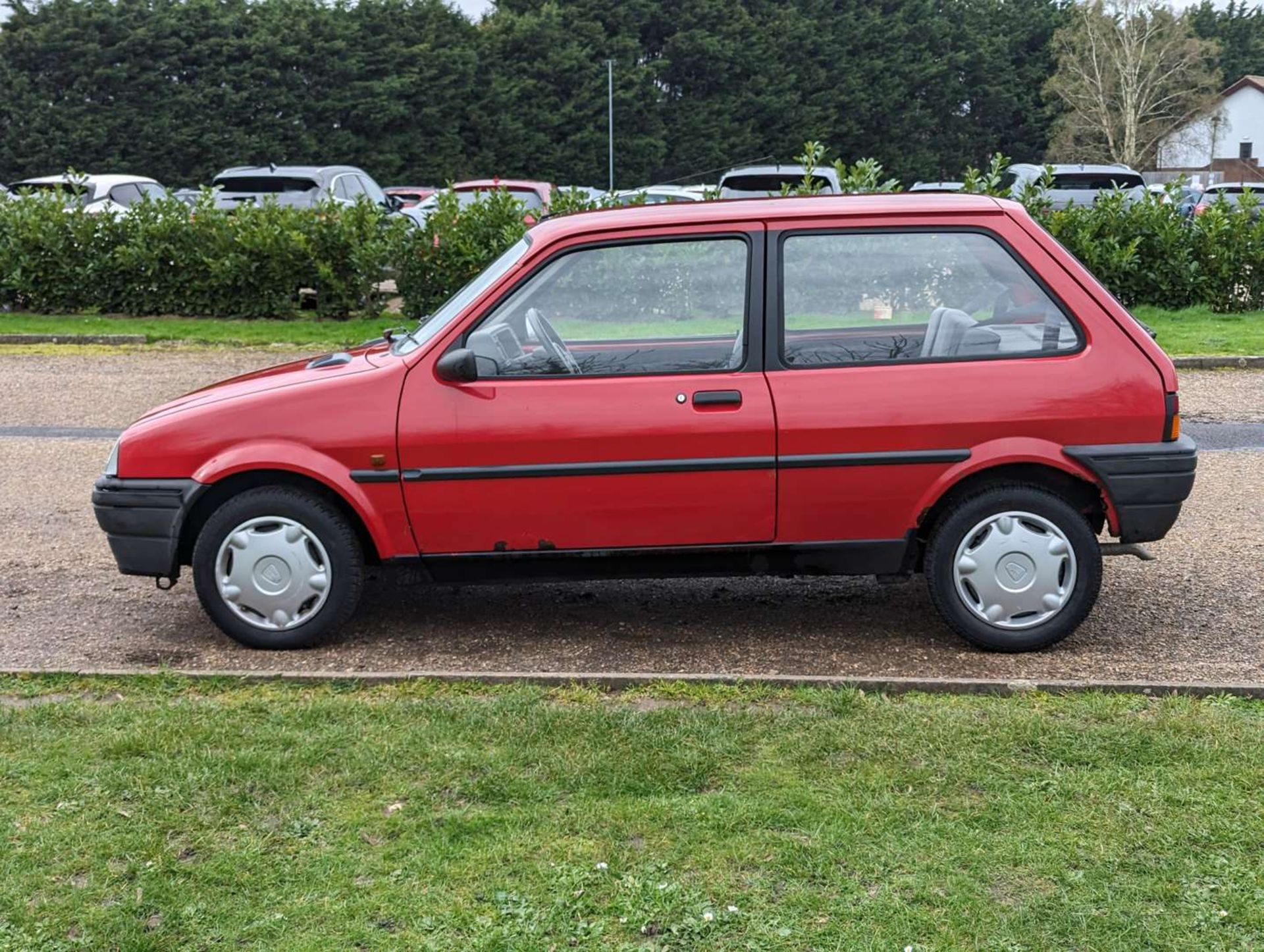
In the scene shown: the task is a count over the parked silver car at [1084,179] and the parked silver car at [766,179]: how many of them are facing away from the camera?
2

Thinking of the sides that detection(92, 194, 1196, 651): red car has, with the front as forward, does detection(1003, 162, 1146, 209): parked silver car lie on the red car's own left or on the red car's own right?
on the red car's own right

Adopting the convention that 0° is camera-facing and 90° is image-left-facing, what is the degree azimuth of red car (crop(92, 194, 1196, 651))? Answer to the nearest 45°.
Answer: approximately 90°

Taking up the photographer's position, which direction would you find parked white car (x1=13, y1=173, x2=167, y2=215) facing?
facing away from the viewer and to the right of the viewer

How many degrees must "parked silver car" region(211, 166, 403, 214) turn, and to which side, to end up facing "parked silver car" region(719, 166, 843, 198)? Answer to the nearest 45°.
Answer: approximately 90° to its right

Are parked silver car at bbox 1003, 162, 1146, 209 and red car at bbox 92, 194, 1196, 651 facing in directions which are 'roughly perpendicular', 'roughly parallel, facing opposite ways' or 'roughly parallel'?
roughly perpendicular

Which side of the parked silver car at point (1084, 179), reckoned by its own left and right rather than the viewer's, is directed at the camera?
back

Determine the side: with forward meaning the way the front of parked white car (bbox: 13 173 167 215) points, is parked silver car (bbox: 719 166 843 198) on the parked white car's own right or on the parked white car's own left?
on the parked white car's own right

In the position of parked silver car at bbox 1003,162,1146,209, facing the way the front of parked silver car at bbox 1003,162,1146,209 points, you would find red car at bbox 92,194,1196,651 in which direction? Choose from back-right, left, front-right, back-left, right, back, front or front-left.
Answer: back
